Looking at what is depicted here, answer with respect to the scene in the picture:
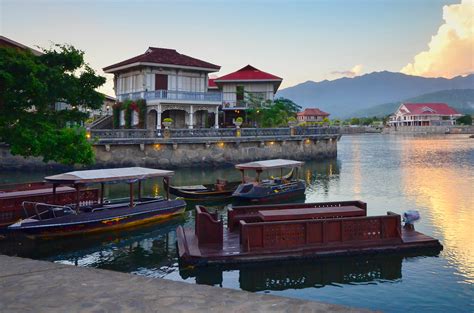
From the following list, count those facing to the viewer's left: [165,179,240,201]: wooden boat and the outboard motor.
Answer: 2

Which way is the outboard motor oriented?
to the viewer's left

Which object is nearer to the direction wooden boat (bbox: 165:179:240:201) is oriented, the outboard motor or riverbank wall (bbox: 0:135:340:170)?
the riverbank wall

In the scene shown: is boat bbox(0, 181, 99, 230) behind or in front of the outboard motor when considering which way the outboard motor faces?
in front

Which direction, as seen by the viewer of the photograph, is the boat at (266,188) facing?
facing the viewer and to the left of the viewer

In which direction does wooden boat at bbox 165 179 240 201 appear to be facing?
to the viewer's left

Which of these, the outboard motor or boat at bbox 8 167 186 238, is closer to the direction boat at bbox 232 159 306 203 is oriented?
the boat
